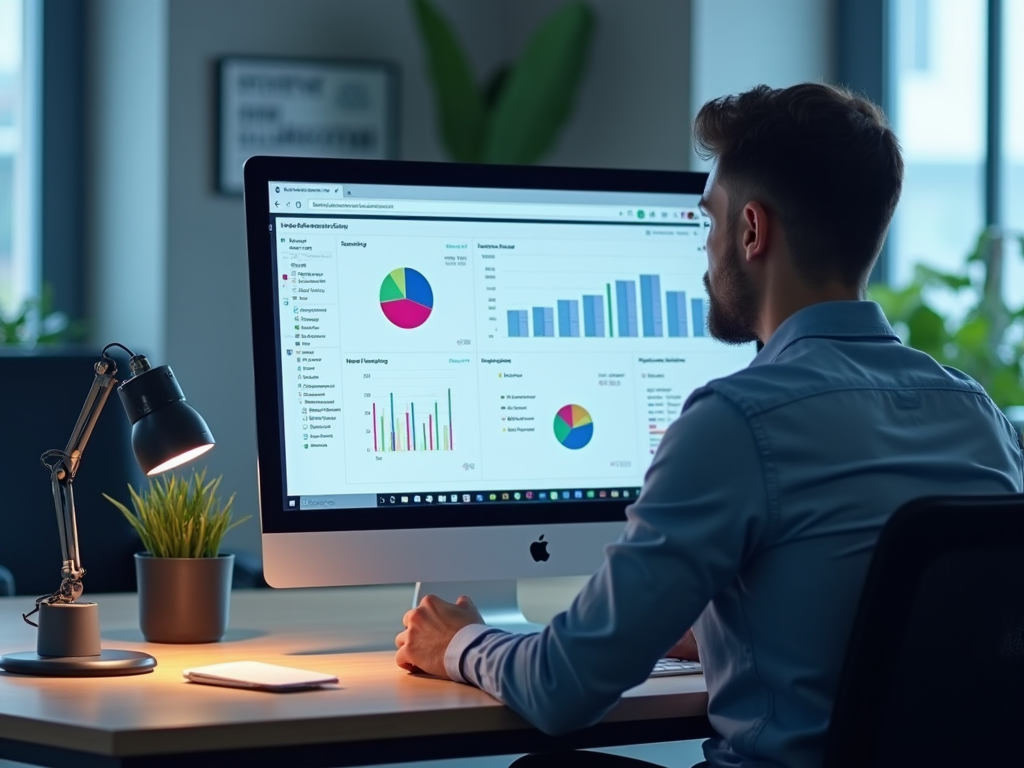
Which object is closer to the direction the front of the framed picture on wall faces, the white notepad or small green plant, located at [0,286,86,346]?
the white notepad

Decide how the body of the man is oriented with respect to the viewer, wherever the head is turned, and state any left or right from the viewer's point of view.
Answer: facing away from the viewer and to the left of the viewer

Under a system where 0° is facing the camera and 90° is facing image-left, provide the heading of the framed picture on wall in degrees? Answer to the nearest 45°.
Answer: approximately 0°

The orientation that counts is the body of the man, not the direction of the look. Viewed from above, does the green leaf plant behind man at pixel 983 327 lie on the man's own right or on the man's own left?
on the man's own right

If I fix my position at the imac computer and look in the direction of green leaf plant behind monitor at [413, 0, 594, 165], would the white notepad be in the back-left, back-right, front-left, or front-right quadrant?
back-left

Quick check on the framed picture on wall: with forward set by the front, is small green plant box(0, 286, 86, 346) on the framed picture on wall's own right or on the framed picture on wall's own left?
on the framed picture on wall's own right

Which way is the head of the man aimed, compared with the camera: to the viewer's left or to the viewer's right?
to the viewer's left

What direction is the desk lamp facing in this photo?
to the viewer's right
